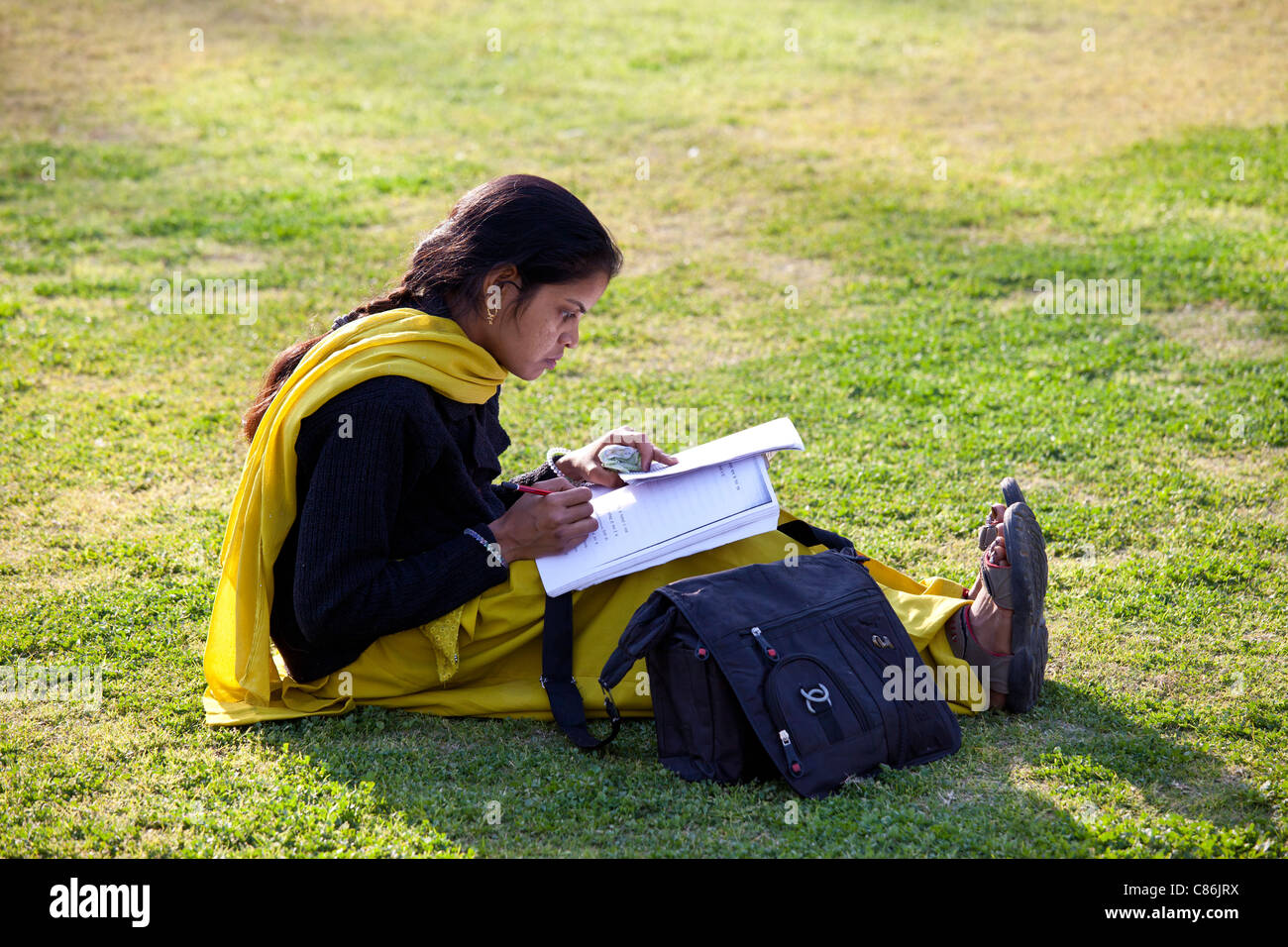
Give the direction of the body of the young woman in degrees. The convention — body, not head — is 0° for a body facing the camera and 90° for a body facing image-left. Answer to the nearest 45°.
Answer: approximately 270°

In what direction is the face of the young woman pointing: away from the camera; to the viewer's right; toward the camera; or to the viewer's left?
to the viewer's right
